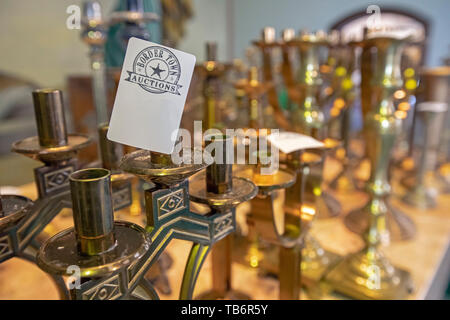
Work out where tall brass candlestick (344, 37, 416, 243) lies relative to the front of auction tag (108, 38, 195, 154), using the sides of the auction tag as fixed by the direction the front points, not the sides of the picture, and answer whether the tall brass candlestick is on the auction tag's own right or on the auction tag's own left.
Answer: on the auction tag's own left

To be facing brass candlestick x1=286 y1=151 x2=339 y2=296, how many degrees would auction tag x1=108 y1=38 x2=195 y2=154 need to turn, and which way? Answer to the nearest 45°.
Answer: approximately 135° to its left

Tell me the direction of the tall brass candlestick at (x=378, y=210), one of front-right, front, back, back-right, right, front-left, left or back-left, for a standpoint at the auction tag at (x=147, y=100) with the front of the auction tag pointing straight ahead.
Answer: back-left

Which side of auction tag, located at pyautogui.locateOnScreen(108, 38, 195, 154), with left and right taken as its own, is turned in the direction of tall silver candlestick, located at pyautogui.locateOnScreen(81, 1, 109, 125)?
back

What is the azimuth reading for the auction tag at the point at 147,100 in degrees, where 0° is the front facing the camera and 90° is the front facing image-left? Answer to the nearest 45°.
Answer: approximately 0°

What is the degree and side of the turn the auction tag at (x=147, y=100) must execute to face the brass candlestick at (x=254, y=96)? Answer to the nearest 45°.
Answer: approximately 135° to its left

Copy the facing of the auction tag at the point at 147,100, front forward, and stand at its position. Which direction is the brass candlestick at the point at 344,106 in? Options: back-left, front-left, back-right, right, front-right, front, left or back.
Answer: back-left

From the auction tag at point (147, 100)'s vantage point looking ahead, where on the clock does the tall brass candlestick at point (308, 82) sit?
The tall brass candlestick is roughly at 7 o'clock from the auction tag.
